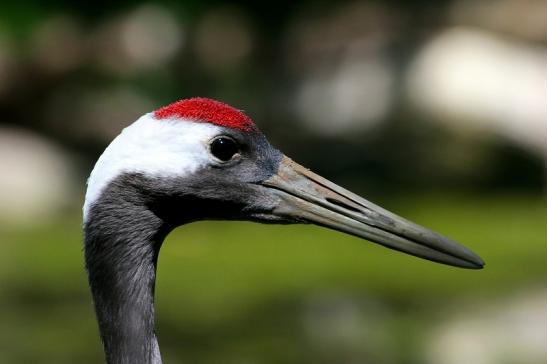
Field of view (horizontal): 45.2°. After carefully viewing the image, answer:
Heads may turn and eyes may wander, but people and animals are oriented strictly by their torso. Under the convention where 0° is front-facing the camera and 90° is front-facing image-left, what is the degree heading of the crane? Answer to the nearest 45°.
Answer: approximately 270°
